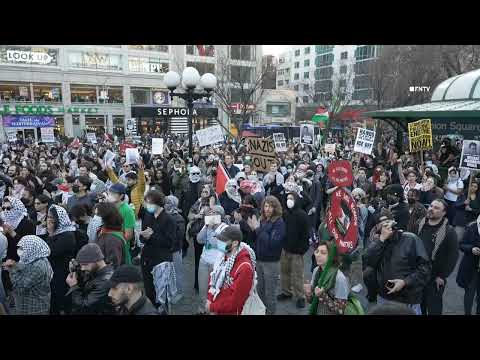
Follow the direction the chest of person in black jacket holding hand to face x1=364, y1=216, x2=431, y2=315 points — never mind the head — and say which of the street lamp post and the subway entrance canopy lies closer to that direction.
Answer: the street lamp post

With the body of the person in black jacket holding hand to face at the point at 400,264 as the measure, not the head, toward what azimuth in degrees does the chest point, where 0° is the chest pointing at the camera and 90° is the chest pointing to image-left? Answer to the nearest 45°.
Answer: approximately 45°

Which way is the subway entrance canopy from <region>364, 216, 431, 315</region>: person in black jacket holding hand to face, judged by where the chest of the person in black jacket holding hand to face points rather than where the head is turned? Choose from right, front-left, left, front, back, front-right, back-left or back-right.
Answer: back-right

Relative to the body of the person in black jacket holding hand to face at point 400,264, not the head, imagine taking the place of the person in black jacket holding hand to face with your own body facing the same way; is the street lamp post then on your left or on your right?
on your right
